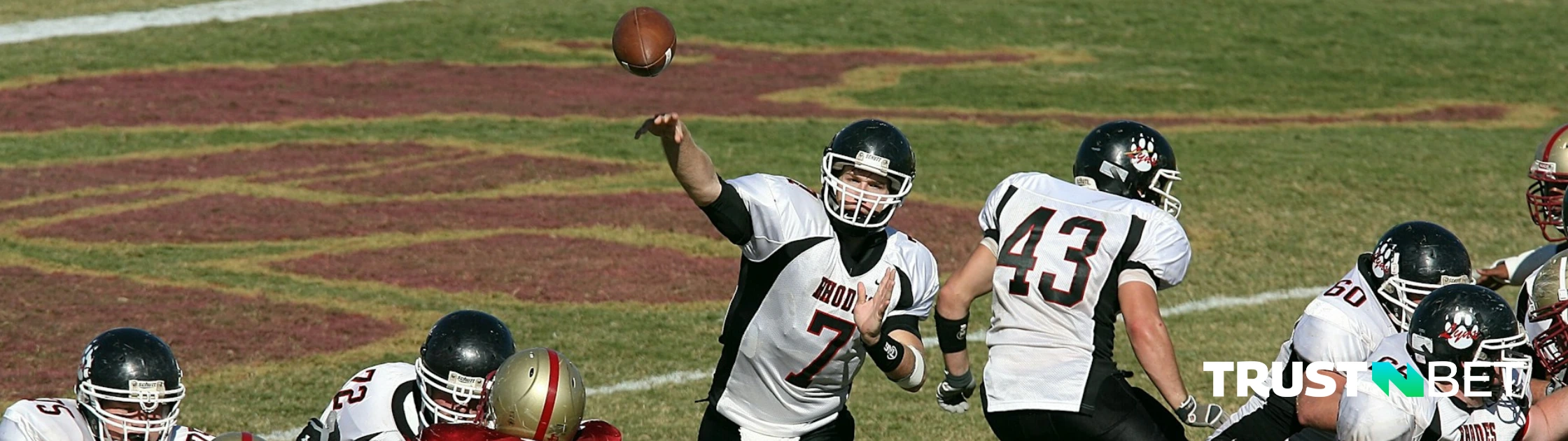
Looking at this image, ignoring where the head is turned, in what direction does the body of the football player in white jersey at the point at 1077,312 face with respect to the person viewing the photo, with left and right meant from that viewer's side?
facing away from the viewer and to the right of the viewer

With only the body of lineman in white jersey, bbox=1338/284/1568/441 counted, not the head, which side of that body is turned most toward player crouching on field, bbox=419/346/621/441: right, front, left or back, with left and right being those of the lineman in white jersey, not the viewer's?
right

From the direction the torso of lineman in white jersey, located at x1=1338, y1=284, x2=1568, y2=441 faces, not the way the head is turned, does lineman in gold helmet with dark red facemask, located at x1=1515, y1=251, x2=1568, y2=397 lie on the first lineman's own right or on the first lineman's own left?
on the first lineman's own left

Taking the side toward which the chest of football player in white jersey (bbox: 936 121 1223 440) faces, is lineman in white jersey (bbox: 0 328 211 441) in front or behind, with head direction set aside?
behind

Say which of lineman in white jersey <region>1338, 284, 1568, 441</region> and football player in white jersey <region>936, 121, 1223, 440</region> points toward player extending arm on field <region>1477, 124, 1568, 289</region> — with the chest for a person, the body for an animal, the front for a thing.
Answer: football player in white jersey <region>936, 121, 1223, 440</region>
